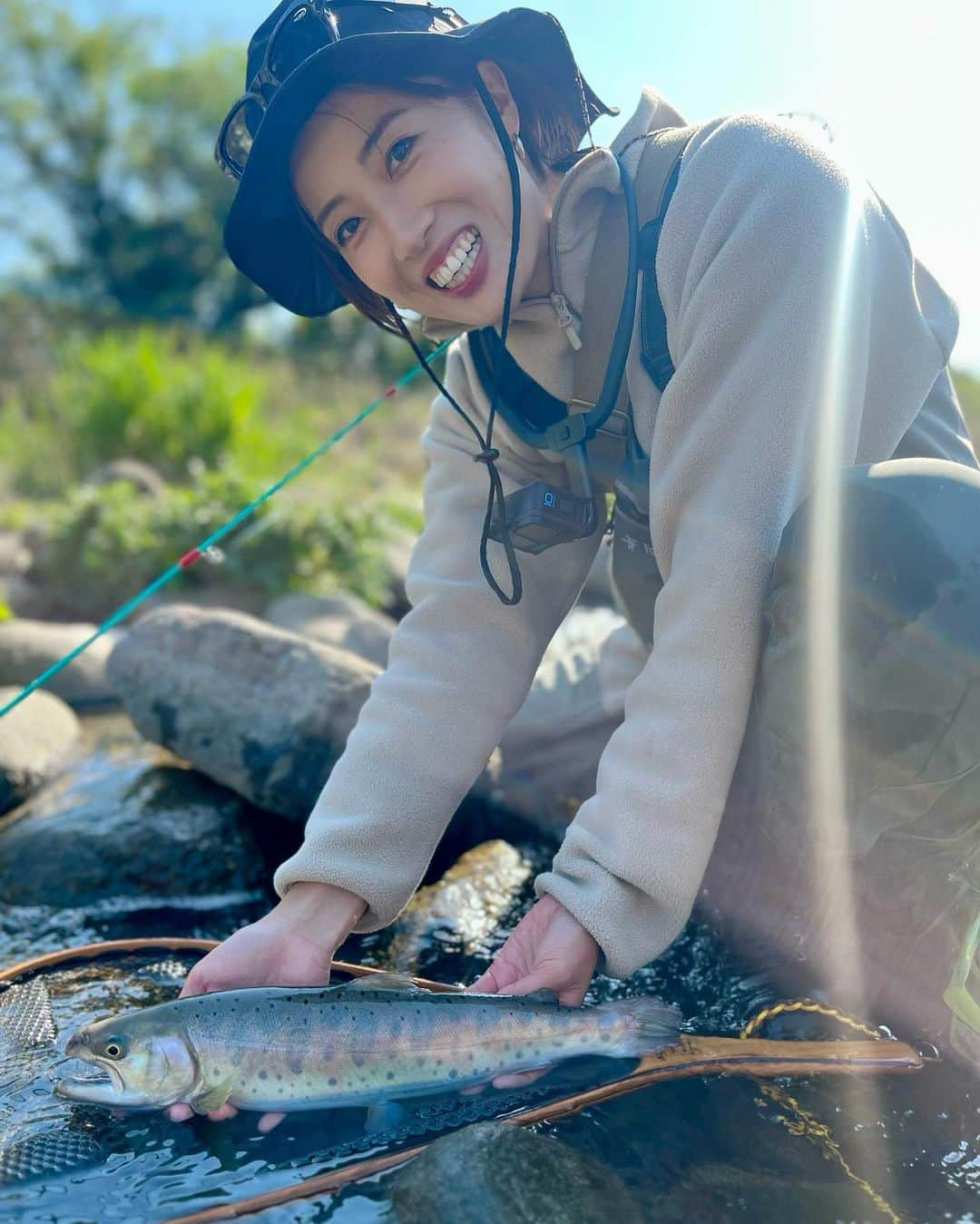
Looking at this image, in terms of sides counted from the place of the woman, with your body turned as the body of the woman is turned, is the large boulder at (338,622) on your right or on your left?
on your right

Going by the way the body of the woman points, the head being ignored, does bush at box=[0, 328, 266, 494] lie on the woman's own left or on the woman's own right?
on the woman's own right

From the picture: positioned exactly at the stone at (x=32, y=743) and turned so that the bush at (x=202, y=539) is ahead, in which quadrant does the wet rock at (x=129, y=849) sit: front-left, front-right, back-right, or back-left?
back-right

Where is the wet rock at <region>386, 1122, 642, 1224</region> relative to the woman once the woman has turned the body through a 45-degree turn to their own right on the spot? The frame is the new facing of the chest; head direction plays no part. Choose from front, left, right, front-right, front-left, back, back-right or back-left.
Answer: left

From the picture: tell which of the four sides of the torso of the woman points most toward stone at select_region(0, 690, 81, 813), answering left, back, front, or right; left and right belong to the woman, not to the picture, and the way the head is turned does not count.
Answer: right

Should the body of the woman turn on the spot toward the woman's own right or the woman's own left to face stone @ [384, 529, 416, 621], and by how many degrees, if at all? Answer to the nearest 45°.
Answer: approximately 135° to the woman's own right

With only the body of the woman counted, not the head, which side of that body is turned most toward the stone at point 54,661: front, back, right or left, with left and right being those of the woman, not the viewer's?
right

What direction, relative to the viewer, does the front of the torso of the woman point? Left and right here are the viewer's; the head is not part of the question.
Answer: facing the viewer and to the left of the viewer
